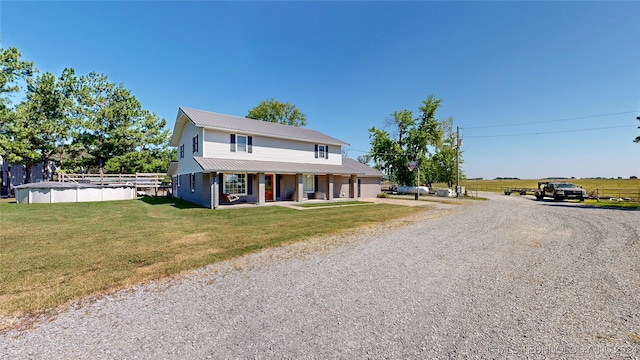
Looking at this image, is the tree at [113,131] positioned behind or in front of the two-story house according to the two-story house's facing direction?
behind

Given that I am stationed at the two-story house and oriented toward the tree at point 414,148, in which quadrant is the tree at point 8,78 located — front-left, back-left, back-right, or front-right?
back-left

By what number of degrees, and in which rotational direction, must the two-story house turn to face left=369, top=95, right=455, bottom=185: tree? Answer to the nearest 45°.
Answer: approximately 90° to its left

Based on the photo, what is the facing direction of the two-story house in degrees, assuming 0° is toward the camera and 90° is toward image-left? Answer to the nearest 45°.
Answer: approximately 315°

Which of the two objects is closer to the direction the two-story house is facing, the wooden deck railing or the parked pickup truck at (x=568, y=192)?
the parked pickup truck

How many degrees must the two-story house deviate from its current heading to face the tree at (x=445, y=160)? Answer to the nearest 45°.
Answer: approximately 90° to its left

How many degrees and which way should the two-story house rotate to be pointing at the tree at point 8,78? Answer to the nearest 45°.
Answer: approximately 135° to its right

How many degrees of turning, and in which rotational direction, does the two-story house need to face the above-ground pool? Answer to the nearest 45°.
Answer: approximately 135° to its right
